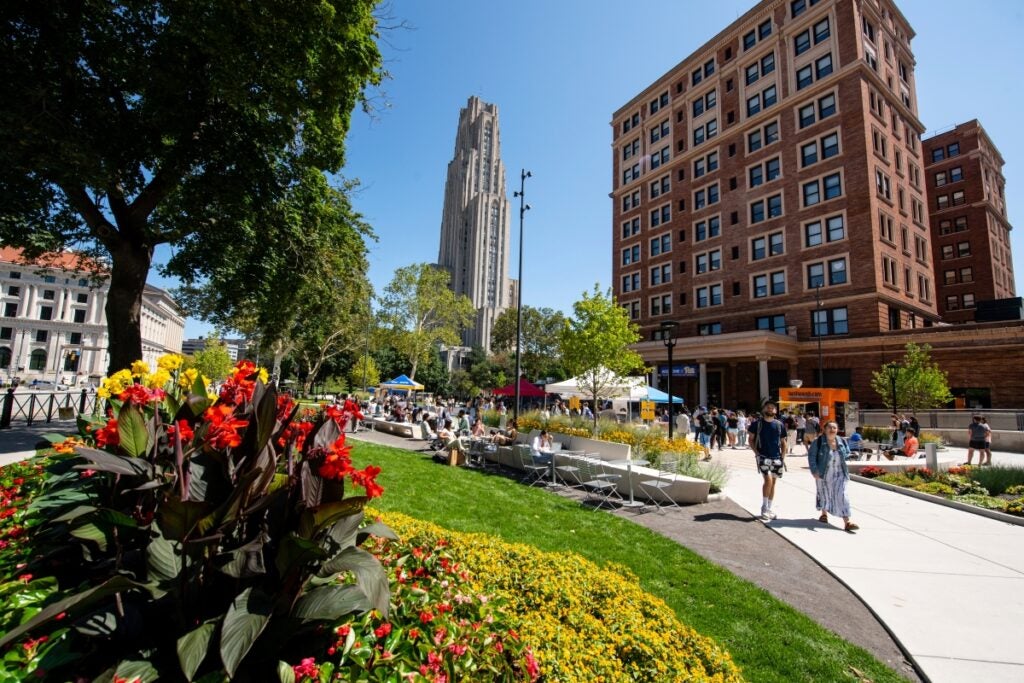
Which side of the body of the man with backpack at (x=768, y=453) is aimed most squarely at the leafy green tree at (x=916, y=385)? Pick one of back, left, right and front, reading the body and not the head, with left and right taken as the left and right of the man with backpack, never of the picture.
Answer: back

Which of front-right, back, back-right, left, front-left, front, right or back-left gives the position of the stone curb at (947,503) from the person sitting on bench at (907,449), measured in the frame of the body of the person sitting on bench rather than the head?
left

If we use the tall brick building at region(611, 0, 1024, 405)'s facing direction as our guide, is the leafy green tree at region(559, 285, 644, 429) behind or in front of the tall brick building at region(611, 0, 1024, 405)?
in front

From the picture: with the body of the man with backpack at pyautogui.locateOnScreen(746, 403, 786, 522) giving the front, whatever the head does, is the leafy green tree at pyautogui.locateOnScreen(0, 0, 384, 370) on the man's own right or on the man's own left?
on the man's own right

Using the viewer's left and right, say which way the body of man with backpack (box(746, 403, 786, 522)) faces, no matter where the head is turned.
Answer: facing the viewer

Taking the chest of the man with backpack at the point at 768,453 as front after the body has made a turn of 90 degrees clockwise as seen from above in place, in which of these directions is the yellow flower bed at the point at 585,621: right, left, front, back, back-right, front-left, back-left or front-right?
left

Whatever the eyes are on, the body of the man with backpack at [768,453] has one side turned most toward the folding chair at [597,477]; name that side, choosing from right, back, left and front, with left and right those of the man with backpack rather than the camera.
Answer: right

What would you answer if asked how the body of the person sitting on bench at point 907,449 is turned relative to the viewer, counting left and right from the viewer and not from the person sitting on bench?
facing to the left of the viewer

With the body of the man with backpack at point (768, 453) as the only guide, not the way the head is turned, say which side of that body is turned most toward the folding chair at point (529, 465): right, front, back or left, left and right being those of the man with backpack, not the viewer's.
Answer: right

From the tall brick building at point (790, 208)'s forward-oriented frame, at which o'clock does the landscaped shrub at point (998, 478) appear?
The landscaped shrub is roughly at 10 o'clock from the tall brick building.

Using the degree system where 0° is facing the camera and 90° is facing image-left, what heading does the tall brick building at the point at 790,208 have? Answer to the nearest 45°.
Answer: approximately 45°

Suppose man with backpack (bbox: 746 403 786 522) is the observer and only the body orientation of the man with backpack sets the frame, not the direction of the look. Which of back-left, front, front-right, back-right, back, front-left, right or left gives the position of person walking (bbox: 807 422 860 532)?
left

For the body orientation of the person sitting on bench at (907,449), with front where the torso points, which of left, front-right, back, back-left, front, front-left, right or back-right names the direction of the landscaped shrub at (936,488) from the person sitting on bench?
left
